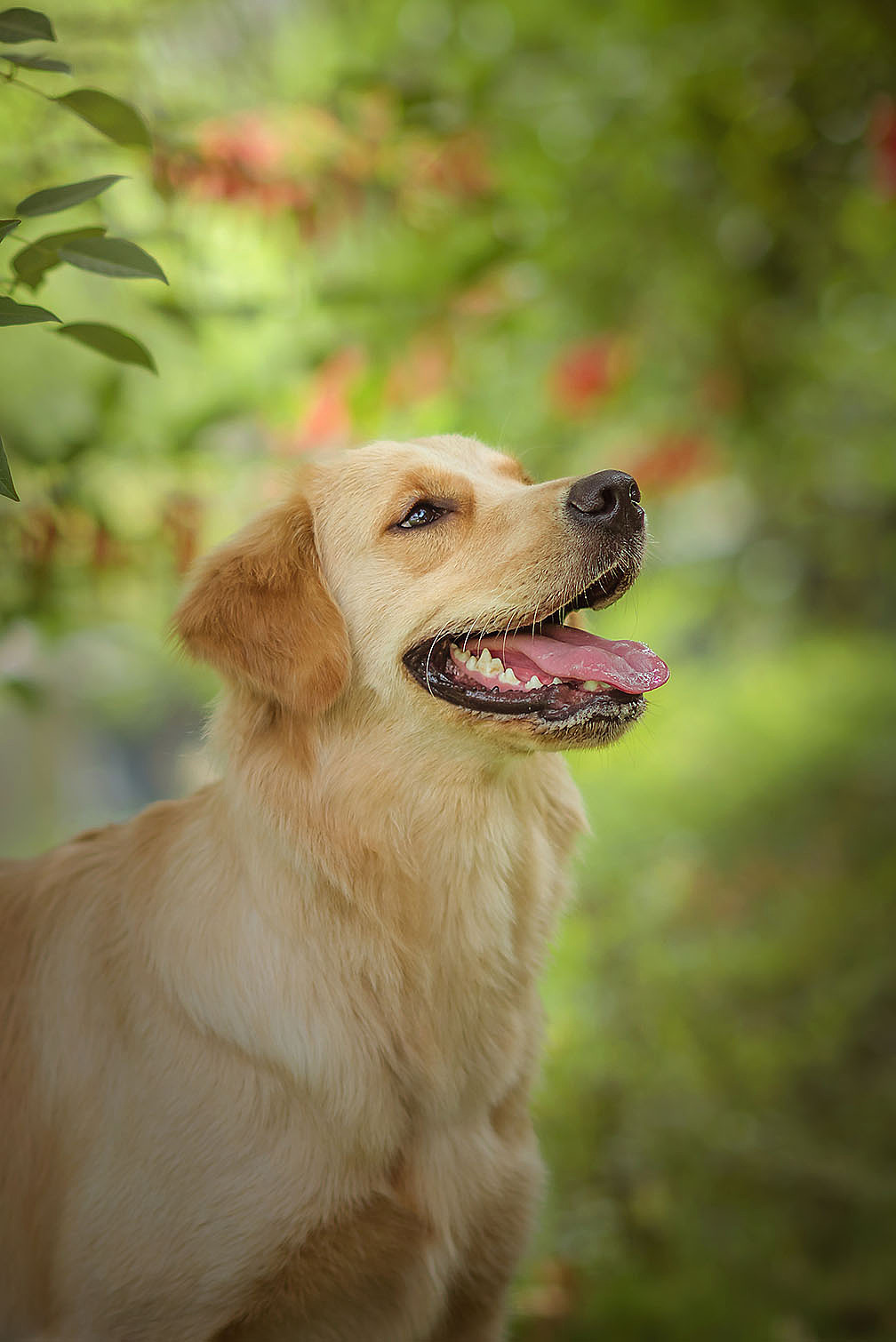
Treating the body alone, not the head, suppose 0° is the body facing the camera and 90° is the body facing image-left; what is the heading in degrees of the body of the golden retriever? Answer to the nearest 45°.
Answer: approximately 315°

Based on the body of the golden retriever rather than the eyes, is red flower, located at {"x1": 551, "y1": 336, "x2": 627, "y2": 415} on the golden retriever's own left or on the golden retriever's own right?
on the golden retriever's own left
